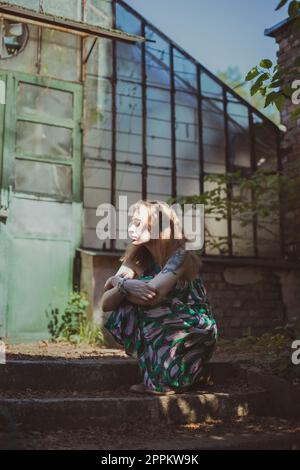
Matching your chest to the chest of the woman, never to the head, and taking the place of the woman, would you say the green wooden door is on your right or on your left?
on your right

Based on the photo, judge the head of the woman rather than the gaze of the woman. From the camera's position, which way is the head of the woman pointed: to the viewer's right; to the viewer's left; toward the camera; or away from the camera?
to the viewer's left
